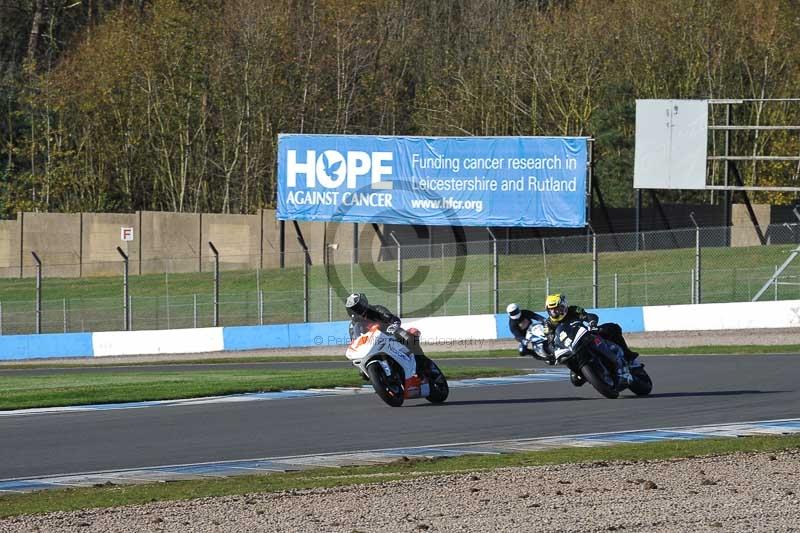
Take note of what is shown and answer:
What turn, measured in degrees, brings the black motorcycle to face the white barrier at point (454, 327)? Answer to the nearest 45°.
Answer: approximately 135° to its right

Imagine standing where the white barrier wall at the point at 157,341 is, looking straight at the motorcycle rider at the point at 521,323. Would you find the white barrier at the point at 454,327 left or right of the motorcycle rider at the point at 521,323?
left

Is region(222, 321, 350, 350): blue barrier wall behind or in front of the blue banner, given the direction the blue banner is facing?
in front

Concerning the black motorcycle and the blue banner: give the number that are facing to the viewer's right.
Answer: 0

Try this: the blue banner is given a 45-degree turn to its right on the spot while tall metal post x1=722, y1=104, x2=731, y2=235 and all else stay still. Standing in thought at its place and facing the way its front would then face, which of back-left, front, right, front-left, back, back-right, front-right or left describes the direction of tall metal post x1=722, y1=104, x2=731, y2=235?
back-left

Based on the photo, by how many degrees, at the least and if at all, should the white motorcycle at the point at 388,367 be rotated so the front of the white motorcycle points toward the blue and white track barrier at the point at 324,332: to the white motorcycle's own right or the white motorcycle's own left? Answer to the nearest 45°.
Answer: approximately 135° to the white motorcycle's own right

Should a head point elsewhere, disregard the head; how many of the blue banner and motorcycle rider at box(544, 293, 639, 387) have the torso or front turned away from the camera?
0

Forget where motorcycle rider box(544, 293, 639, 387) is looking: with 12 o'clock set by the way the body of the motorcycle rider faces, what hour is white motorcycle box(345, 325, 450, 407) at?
The white motorcycle is roughly at 1 o'clock from the motorcycle rider.

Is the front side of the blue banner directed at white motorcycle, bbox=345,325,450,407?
yes
